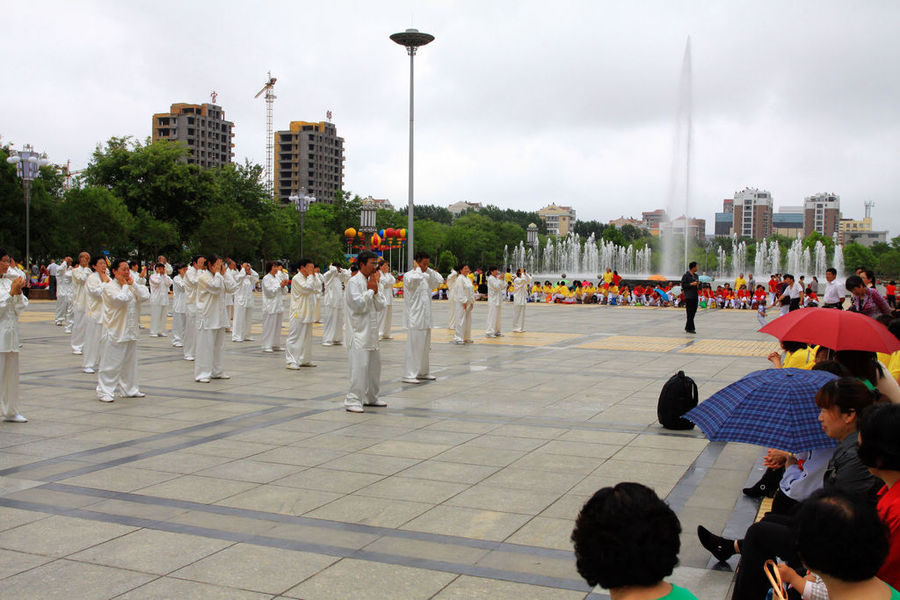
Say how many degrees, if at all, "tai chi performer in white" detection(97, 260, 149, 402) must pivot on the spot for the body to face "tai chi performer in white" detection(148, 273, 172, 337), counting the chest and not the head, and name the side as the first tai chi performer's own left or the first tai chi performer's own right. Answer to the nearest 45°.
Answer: approximately 135° to the first tai chi performer's own left

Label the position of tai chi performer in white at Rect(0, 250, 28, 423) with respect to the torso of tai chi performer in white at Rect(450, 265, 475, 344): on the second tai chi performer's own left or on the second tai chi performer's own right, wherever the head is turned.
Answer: on the second tai chi performer's own right

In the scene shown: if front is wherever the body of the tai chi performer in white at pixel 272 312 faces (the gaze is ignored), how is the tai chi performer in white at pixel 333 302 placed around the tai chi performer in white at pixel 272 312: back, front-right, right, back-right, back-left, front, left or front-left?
left

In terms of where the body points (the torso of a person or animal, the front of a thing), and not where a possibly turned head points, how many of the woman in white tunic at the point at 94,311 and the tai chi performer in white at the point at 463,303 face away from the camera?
0

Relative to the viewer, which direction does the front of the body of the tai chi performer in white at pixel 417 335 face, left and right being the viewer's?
facing the viewer and to the right of the viewer

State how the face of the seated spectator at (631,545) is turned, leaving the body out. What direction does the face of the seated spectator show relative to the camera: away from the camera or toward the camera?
away from the camera

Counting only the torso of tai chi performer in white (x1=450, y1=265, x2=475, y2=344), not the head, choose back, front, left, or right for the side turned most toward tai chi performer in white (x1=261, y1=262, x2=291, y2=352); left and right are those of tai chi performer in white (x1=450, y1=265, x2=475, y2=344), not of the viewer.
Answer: right

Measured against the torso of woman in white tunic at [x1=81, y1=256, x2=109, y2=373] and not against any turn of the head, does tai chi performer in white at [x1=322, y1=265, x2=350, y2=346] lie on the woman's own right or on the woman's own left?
on the woman's own left
